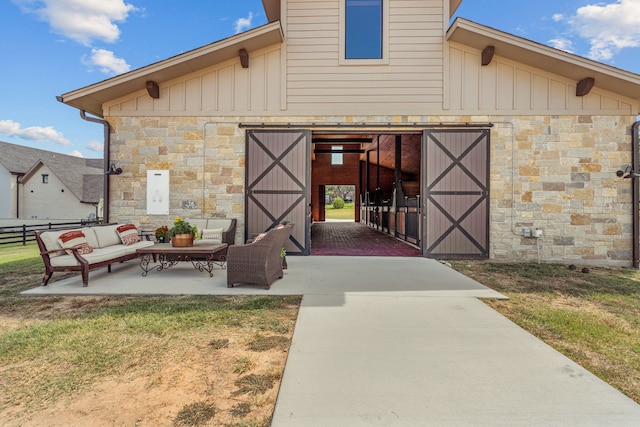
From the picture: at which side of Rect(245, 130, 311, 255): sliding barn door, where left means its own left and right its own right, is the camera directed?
front

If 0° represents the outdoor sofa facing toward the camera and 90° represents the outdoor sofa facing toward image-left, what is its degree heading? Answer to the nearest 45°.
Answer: approximately 315°

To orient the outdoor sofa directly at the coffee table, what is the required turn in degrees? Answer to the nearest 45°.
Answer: approximately 45° to its left

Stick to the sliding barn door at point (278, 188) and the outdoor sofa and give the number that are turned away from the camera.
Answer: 0

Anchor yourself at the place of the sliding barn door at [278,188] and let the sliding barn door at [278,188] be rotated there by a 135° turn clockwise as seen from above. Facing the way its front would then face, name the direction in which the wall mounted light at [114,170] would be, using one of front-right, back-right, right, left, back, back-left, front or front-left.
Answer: front-left

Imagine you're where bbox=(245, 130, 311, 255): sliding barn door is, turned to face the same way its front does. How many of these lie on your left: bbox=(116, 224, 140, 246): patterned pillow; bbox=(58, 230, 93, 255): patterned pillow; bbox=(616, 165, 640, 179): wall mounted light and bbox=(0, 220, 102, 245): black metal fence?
1

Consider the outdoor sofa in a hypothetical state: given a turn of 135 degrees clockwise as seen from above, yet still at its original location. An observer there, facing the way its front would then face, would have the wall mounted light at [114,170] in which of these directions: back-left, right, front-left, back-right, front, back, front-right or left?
right
